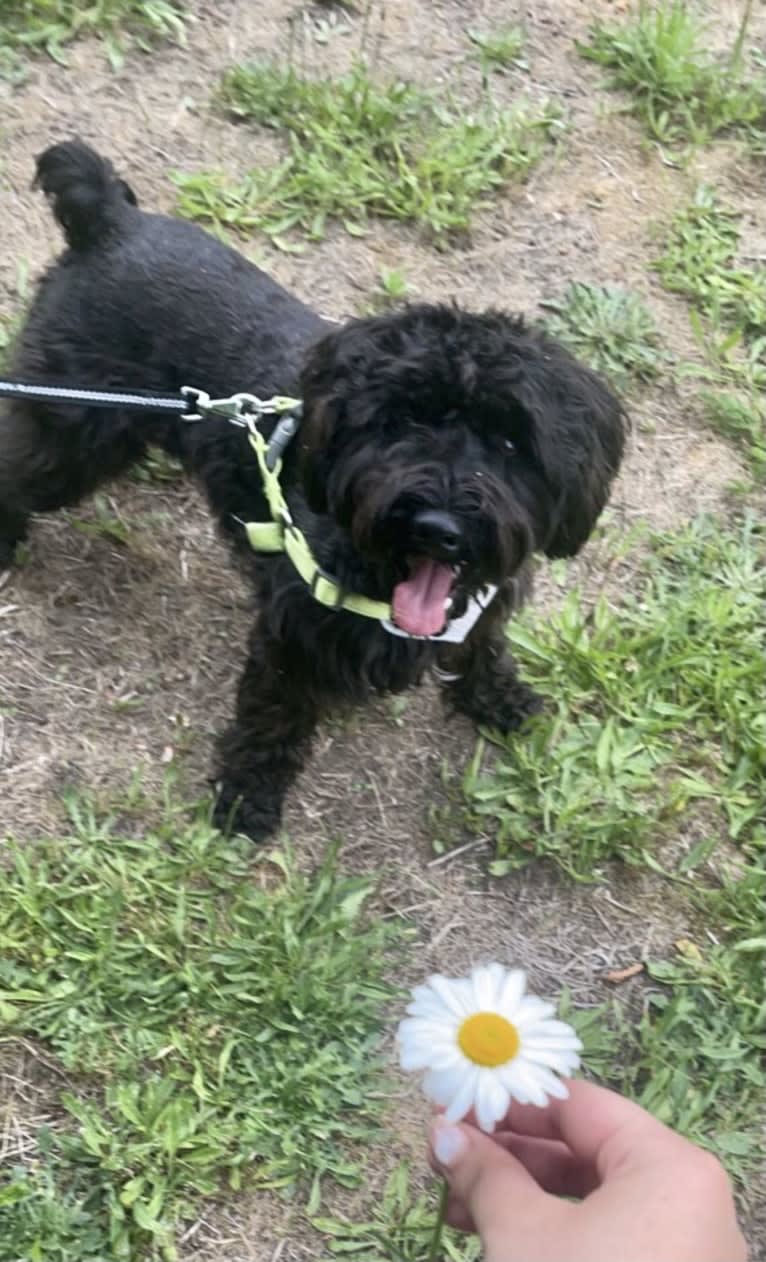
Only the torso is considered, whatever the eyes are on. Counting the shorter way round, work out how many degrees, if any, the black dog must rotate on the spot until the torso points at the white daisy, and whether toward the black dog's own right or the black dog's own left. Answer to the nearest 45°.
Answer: approximately 45° to the black dog's own right

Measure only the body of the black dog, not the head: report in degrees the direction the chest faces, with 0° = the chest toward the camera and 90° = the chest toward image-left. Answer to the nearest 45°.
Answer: approximately 315°
